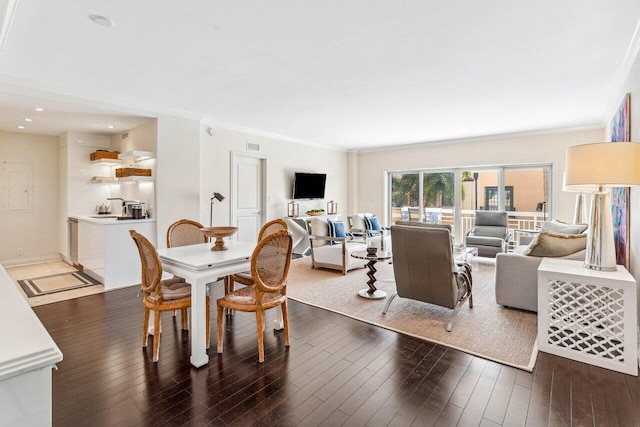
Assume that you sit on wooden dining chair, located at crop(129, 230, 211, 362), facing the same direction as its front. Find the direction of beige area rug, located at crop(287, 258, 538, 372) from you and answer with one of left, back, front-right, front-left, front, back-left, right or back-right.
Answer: front-right

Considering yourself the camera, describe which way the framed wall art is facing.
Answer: facing to the left of the viewer

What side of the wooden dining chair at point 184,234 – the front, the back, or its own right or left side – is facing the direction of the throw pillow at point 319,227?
left

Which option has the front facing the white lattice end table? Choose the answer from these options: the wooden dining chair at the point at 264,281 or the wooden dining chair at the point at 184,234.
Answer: the wooden dining chair at the point at 184,234

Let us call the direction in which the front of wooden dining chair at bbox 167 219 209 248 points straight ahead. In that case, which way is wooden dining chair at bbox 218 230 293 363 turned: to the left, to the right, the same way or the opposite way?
the opposite way

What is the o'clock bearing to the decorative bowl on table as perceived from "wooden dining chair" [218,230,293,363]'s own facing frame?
The decorative bowl on table is roughly at 12 o'clock from the wooden dining chair.

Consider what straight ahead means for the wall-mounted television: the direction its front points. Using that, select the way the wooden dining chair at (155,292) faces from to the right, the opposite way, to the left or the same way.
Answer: to the left

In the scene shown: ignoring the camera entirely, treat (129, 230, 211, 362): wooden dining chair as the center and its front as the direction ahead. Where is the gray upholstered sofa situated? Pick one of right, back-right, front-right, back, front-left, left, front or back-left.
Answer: front-right

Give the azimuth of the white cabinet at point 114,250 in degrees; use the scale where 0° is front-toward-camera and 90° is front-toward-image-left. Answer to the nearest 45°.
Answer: approximately 45°

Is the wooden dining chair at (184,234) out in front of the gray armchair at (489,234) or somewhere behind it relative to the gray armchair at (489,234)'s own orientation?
in front
